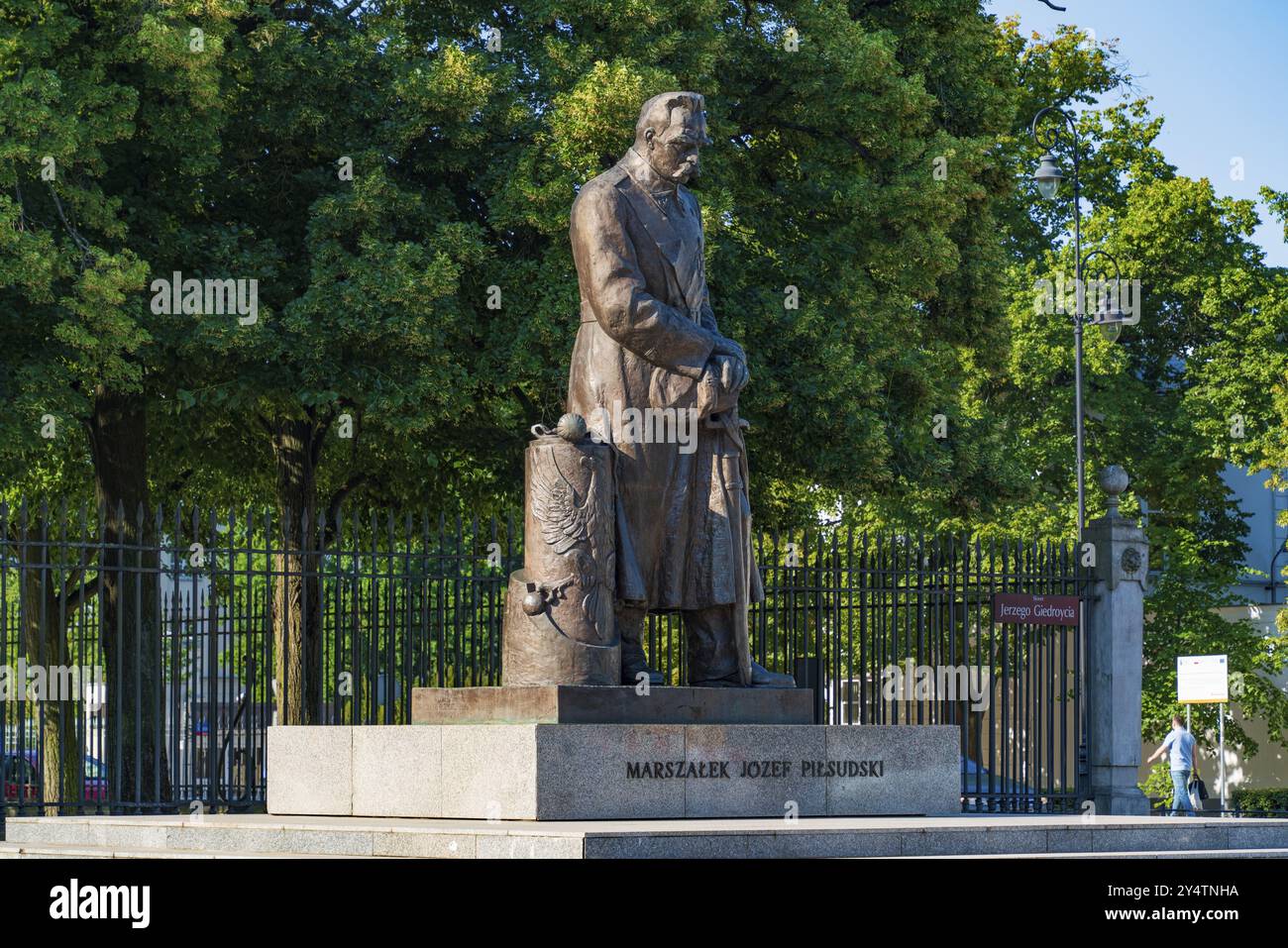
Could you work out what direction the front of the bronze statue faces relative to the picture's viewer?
facing the viewer and to the right of the viewer

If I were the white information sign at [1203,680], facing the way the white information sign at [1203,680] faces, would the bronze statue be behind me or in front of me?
in front

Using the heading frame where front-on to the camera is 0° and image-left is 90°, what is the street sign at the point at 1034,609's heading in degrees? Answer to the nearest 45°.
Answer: approximately 0°

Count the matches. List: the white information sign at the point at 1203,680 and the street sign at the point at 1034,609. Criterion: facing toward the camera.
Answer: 2

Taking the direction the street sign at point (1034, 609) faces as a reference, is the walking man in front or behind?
behind
